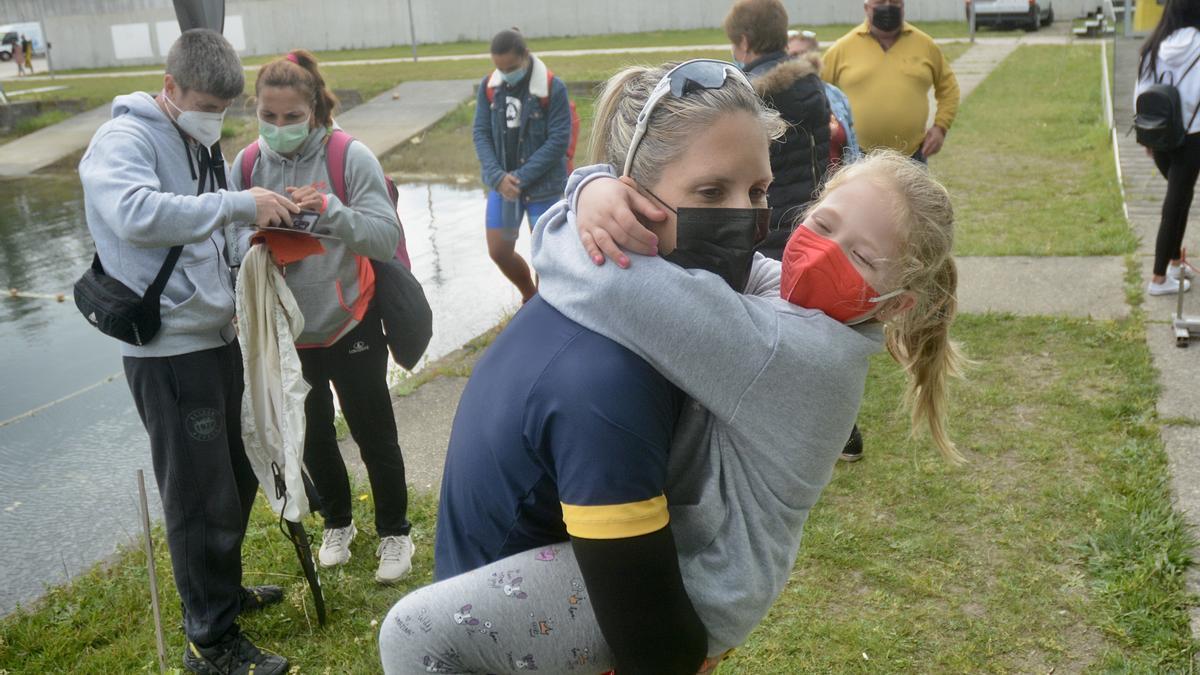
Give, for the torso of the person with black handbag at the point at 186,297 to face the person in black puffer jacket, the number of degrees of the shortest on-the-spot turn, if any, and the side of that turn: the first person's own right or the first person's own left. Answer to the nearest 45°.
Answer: approximately 45° to the first person's own left

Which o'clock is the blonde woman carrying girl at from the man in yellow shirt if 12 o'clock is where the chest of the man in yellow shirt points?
The blonde woman carrying girl is roughly at 12 o'clock from the man in yellow shirt.

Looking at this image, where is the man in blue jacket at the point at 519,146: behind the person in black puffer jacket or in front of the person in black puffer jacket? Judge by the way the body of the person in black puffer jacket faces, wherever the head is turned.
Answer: in front

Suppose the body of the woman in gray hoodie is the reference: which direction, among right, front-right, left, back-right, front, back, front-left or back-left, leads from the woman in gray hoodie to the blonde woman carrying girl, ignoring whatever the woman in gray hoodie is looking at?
front-left

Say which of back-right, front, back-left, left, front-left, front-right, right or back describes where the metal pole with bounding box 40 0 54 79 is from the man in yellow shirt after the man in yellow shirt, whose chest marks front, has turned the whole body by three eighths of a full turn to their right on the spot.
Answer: front

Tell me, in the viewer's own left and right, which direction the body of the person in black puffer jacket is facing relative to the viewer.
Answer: facing away from the viewer and to the left of the viewer
